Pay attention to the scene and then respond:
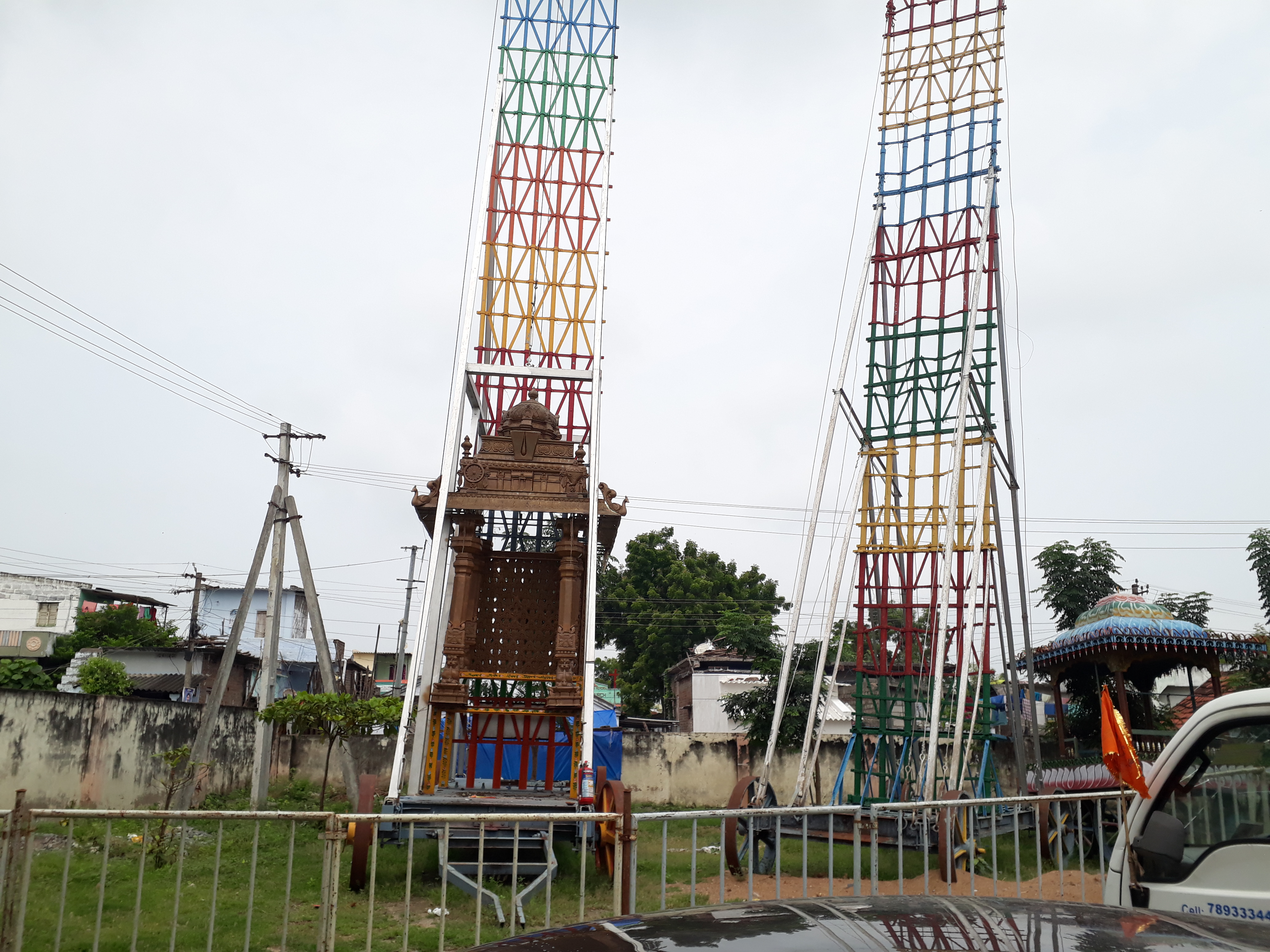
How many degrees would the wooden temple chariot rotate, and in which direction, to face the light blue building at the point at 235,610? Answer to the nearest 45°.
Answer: approximately 180°

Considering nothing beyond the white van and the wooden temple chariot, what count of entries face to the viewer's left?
1

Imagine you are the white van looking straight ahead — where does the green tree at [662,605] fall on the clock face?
The green tree is roughly at 2 o'clock from the white van.

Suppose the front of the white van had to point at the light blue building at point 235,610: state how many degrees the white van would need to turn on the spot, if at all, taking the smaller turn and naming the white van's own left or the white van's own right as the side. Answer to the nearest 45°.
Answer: approximately 45° to the white van's own right

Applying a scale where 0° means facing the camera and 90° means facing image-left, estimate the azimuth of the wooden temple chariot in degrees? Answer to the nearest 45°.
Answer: approximately 0°

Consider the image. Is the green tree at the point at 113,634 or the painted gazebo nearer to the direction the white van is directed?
the green tree

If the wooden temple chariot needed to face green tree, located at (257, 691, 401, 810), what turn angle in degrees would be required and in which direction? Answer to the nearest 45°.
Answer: approximately 135° to its right

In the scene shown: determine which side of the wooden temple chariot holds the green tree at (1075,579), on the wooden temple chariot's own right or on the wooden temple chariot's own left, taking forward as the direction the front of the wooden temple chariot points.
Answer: on the wooden temple chariot's own left

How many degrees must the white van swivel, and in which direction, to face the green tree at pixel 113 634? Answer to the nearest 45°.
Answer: approximately 45° to its right

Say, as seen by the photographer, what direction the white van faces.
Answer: facing to the left of the viewer

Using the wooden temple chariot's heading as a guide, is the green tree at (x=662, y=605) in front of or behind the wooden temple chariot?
behind

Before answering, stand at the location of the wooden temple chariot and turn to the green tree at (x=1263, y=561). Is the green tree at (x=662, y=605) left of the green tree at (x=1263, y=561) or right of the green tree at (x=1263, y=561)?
left
